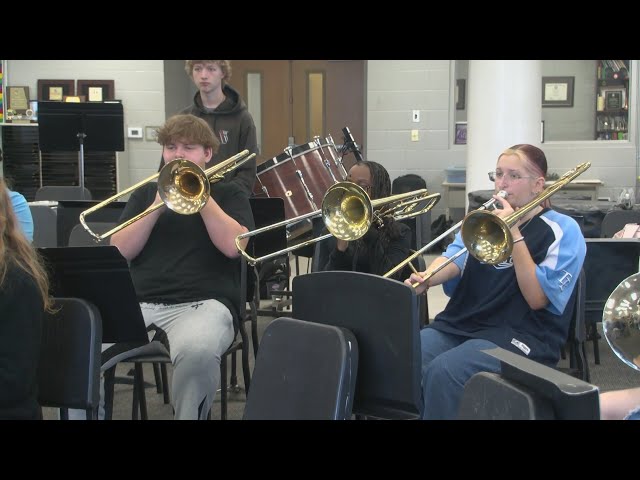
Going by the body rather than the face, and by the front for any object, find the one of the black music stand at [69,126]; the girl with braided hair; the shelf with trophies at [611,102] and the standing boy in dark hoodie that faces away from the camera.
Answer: the black music stand

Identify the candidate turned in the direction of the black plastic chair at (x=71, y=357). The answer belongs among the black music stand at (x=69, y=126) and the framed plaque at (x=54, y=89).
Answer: the framed plaque

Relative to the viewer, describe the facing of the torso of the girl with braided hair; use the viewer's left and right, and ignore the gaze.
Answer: facing the viewer and to the left of the viewer

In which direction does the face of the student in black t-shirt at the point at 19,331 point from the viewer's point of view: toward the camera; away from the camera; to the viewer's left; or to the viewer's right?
away from the camera

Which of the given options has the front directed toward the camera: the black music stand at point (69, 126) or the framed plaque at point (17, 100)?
the framed plaque

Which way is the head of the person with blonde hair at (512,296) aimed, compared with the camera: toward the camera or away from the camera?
toward the camera

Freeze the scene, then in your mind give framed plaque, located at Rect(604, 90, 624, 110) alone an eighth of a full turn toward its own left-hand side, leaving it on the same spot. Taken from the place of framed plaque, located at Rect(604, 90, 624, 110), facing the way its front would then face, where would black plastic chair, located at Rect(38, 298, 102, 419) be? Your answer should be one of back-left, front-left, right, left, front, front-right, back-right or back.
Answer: front-right

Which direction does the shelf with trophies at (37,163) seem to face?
toward the camera

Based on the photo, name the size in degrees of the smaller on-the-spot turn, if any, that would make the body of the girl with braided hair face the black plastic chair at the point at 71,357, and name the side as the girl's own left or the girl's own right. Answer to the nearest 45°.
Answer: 0° — they already face it

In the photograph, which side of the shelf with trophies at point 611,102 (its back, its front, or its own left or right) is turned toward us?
front

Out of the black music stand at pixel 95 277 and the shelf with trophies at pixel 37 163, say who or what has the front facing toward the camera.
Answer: the shelf with trophies

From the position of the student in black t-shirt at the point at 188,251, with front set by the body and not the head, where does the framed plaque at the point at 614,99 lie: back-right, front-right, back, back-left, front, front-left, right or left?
back-left
